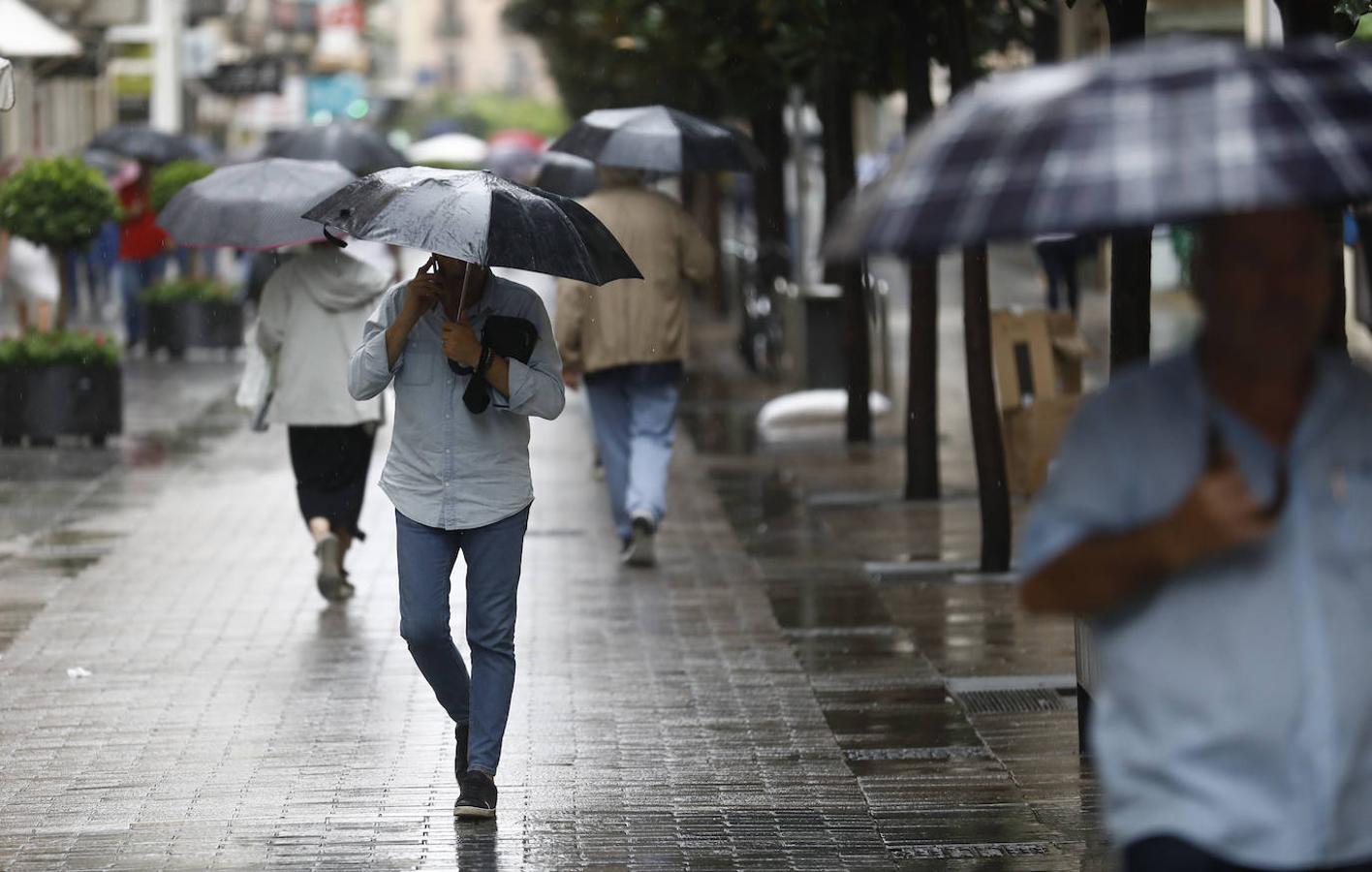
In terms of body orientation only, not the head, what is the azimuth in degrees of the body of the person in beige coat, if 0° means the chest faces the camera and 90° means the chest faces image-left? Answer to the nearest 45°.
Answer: approximately 180°

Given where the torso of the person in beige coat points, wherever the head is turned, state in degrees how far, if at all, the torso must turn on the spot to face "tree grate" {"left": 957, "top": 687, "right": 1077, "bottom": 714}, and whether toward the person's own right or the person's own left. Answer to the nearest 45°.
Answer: approximately 180°

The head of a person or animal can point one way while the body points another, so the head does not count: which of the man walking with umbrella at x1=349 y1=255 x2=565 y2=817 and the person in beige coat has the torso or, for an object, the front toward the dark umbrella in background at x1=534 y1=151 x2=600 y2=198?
the person in beige coat

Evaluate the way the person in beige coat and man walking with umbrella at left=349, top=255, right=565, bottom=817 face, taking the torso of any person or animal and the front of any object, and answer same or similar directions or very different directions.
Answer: very different directions

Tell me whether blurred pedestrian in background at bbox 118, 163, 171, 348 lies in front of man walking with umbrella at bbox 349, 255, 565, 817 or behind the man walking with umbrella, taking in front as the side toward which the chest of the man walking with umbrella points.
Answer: behind

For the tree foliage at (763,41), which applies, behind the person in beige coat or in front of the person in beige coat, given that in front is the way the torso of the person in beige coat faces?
in front

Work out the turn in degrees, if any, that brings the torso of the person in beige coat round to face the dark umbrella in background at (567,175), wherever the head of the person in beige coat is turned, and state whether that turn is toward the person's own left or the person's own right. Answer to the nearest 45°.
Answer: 0° — they already face it

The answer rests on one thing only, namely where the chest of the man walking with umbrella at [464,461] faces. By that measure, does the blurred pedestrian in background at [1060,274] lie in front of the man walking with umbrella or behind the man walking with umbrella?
behind

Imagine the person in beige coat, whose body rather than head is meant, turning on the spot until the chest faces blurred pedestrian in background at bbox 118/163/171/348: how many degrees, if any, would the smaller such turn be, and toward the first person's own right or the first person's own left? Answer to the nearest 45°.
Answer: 0° — they already face them
